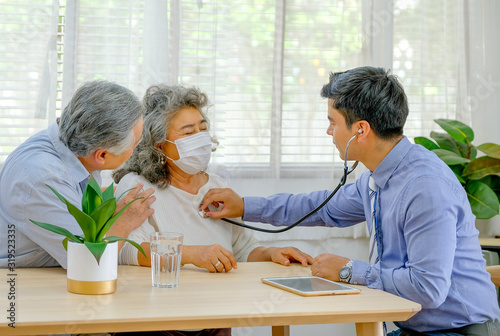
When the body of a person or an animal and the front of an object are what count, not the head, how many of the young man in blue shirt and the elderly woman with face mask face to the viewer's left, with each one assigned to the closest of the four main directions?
1

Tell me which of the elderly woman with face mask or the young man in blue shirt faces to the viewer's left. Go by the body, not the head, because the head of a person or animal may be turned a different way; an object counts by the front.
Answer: the young man in blue shirt

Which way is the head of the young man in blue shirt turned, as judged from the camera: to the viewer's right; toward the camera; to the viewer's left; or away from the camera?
to the viewer's left

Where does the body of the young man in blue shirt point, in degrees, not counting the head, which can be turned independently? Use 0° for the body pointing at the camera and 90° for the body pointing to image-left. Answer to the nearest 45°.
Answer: approximately 90°

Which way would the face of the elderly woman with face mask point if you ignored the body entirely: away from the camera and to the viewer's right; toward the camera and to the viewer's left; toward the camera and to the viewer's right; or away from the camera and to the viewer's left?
toward the camera and to the viewer's right

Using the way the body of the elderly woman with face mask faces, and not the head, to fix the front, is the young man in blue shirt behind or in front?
in front

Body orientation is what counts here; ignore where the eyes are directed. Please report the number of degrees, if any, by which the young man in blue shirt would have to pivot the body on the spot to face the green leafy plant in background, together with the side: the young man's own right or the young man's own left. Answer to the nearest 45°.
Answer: approximately 90° to the young man's own right
